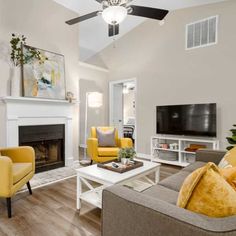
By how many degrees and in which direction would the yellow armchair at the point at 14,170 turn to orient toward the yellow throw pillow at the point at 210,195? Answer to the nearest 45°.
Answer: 0° — it already faces it

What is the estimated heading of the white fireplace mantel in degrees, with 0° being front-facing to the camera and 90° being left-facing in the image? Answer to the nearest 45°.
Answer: approximately 315°

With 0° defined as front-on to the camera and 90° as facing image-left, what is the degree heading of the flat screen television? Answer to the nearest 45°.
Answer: approximately 45°

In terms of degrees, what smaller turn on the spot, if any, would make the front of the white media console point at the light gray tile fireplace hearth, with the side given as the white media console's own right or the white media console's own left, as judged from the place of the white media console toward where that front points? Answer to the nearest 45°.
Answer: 0° — it already faces it

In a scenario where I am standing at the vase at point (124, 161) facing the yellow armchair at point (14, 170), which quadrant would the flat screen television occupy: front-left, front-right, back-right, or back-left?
back-right

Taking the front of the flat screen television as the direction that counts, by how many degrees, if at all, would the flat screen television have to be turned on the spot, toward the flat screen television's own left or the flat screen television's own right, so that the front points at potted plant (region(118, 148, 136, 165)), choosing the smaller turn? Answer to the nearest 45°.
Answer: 0° — it already faces it

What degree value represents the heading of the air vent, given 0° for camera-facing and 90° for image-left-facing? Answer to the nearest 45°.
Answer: approximately 45°

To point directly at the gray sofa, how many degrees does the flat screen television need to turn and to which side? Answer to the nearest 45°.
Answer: approximately 45° to its left

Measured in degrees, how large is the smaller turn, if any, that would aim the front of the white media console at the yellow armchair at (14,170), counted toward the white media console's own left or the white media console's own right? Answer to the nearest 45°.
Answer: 0° — it already faces it
